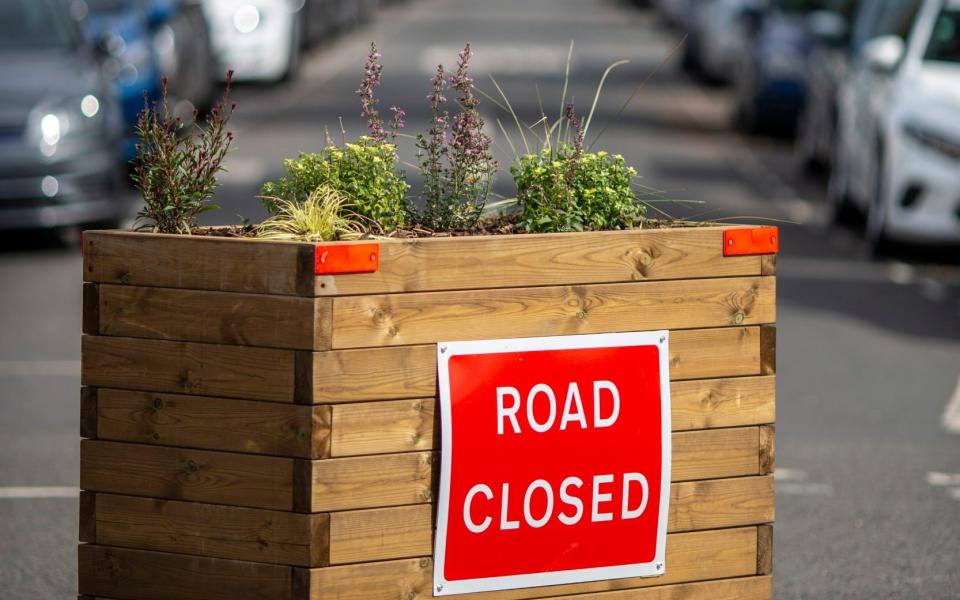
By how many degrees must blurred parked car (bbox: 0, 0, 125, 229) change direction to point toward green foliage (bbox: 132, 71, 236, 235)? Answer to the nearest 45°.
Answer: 0° — it already faces it

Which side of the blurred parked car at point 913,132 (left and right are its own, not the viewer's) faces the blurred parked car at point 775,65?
back

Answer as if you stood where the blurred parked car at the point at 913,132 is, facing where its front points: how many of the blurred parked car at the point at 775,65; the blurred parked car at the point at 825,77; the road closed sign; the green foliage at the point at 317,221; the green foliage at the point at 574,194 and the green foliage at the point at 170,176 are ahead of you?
4

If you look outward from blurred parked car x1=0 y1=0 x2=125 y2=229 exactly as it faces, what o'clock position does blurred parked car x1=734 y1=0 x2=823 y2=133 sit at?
blurred parked car x1=734 y1=0 x2=823 y2=133 is roughly at 8 o'clock from blurred parked car x1=0 y1=0 x2=125 y2=229.

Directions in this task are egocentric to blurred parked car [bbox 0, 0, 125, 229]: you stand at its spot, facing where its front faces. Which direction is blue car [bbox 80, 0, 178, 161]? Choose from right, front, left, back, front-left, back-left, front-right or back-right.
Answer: back

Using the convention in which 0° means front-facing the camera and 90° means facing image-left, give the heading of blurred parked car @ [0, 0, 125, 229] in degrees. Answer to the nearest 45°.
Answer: approximately 0°

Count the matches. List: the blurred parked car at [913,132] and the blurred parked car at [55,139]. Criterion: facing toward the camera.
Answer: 2

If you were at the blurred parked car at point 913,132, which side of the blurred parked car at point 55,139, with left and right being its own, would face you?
left

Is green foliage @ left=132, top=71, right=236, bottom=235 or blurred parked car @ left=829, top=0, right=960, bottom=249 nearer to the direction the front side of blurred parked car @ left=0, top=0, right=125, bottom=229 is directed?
the green foliage

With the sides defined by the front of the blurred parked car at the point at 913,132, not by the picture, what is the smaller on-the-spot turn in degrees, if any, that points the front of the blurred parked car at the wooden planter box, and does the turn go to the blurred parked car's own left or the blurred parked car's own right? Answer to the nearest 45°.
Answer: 0° — it already faces it
